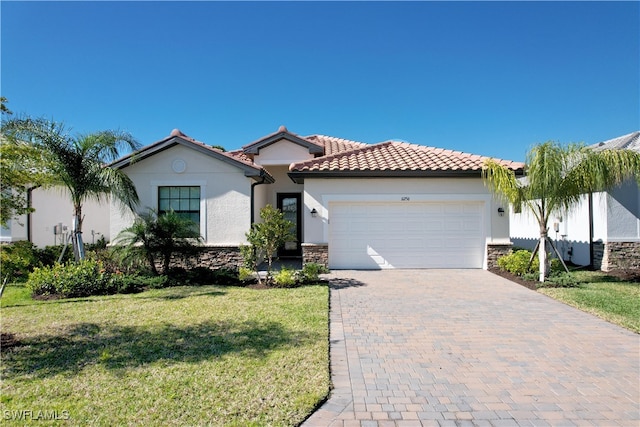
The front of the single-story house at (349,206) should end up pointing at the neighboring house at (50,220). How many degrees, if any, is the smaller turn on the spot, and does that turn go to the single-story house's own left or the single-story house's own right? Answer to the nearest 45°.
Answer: approximately 90° to the single-story house's own right

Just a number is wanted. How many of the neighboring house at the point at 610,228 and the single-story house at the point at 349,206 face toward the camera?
2

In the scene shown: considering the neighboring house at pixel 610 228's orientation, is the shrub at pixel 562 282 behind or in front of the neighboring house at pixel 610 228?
in front

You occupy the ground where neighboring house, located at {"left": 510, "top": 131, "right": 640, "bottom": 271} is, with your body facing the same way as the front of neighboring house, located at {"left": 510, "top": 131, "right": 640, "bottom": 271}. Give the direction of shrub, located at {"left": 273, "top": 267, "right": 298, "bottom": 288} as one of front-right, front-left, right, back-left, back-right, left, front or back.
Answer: front-right

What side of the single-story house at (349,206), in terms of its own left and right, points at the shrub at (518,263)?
left

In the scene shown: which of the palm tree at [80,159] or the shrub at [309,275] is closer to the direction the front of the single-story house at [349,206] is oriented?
the shrub

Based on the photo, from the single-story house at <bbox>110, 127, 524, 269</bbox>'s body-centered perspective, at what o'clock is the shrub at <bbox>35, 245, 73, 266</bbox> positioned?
The shrub is roughly at 3 o'clock from the single-story house.

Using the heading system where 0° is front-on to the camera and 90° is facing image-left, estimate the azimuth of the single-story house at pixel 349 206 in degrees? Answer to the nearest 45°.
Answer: approximately 0°
